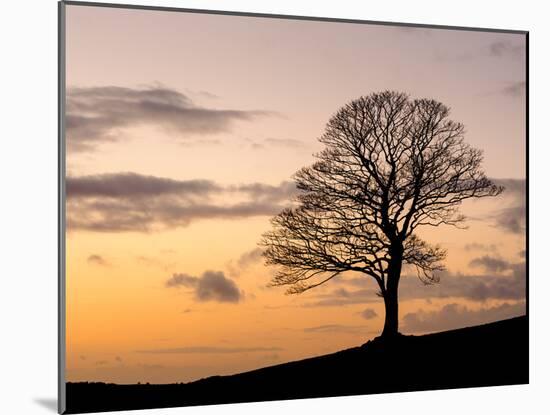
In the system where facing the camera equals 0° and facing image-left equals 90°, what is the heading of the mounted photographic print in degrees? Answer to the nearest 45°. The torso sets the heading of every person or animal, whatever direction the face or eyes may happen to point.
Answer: approximately 315°
